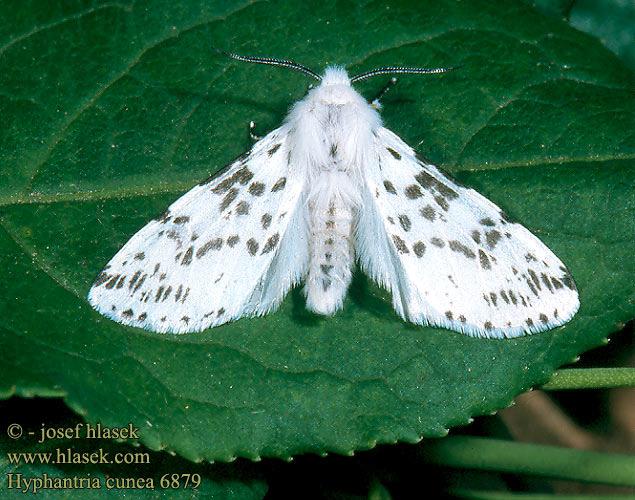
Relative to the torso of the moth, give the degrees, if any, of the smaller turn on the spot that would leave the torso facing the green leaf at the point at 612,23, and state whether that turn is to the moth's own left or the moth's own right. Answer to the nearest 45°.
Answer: approximately 45° to the moth's own right

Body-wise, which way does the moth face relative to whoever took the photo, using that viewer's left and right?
facing away from the viewer

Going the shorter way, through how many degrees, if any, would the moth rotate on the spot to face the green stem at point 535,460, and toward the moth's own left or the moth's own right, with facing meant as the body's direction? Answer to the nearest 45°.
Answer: approximately 135° to the moth's own right

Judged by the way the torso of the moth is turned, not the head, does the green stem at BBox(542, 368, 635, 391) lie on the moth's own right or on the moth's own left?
on the moth's own right
